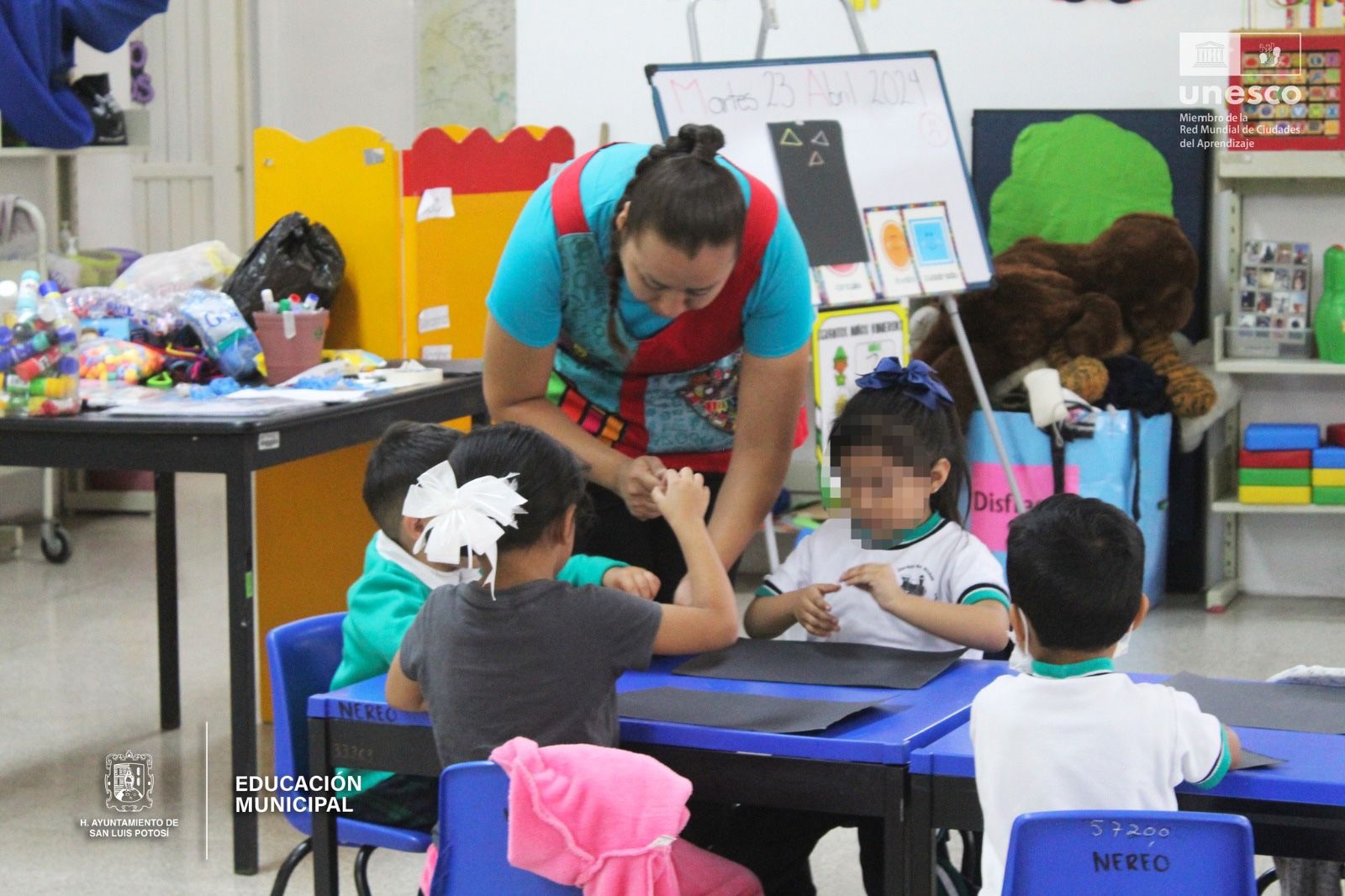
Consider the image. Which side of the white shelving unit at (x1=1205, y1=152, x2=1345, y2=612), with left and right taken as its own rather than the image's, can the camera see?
front

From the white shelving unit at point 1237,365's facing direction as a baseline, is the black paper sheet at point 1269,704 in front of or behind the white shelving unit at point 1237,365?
in front

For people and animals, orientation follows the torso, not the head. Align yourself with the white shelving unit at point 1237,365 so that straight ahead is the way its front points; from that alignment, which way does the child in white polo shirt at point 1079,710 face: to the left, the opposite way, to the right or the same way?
the opposite way

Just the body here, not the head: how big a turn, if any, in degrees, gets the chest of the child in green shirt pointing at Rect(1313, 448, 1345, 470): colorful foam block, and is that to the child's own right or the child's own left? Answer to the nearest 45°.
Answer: approximately 45° to the child's own left

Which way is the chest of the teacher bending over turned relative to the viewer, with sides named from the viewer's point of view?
facing the viewer

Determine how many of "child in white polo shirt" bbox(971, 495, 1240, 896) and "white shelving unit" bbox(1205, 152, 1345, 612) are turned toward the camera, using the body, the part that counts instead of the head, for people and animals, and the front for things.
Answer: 1

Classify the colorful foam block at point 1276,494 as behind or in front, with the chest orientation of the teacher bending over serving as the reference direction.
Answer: behind

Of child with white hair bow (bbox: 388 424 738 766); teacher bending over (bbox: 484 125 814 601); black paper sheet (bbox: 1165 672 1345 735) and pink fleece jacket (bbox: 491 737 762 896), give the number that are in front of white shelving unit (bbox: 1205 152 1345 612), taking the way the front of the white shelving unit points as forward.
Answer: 4

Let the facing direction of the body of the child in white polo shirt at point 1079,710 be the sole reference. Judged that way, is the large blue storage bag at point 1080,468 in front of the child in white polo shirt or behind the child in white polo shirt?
in front

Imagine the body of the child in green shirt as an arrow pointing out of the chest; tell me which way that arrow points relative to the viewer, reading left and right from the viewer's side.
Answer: facing to the right of the viewer

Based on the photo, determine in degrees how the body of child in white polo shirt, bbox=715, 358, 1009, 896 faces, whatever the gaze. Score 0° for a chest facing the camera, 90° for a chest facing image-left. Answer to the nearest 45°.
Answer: approximately 45°

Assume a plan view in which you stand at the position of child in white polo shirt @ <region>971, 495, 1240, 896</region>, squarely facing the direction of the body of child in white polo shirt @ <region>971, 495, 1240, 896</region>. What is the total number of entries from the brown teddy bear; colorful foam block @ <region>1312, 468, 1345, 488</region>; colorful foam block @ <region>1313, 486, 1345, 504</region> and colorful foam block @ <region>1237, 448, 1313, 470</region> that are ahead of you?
4

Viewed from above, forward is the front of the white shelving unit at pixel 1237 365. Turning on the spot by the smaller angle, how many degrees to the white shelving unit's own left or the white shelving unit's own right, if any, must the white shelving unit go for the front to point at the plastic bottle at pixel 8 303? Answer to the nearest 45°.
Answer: approximately 45° to the white shelving unit's own right

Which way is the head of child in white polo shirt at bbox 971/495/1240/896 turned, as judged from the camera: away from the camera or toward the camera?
away from the camera

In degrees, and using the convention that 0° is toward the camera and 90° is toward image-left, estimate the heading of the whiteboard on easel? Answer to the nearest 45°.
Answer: approximately 0°

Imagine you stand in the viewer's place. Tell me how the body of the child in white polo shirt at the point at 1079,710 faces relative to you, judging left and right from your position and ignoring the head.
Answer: facing away from the viewer
